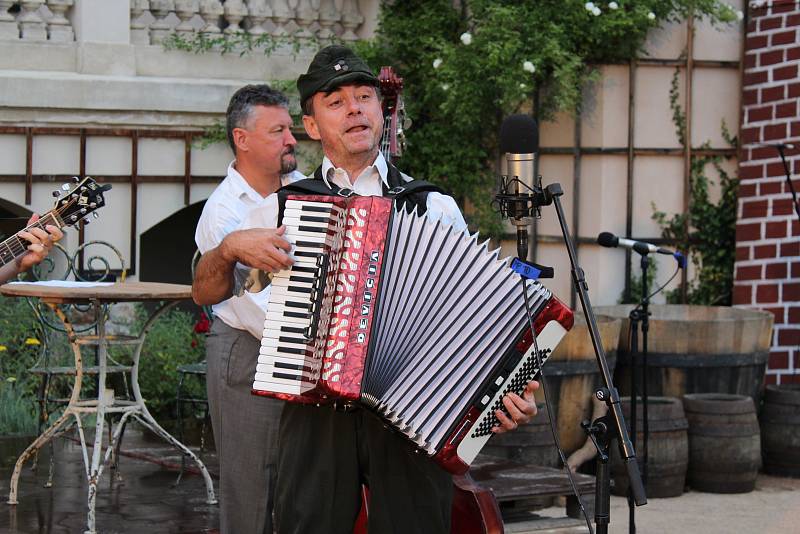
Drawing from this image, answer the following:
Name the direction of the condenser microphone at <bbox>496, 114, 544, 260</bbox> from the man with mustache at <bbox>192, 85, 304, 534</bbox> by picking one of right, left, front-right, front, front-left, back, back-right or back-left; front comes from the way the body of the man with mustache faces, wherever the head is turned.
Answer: front-right

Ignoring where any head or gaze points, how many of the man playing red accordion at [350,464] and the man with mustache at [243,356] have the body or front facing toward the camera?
1

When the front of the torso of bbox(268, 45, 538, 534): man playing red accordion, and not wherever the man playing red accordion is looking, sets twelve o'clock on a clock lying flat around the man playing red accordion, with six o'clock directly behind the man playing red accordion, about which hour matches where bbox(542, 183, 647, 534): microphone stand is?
The microphone stand is roughly at 9 o'clock from the man playing red accordion.

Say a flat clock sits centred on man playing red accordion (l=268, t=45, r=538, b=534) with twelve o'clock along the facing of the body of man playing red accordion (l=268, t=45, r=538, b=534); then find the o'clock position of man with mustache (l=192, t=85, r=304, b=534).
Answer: man with mustache (l=192, t=85, r=304, b=534) is roughly at 5 o'clock from man playing red accordion (l=268, t=45, r=538, b=534).

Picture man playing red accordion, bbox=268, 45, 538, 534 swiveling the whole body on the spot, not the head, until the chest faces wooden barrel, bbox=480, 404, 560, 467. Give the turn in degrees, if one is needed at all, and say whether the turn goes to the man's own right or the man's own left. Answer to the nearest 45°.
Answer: approximately 180°

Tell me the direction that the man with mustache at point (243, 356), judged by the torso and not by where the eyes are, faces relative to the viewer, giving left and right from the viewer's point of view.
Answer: facing to the right of the viewer

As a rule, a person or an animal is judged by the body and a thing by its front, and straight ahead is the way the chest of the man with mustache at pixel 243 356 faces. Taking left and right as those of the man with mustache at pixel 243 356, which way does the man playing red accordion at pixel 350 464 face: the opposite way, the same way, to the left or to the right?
to the right

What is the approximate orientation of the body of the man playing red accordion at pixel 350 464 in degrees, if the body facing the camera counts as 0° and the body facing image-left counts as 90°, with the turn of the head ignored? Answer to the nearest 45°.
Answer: approximately 0°
